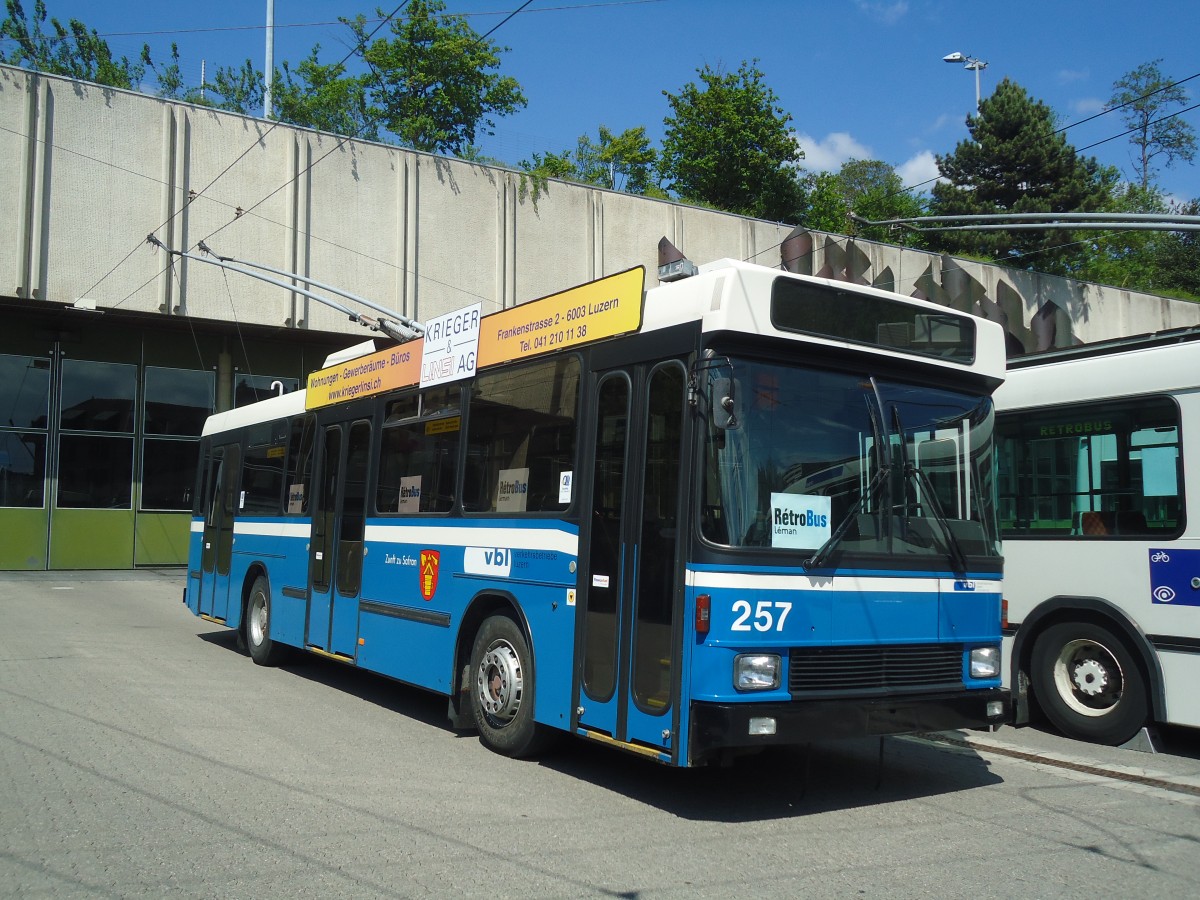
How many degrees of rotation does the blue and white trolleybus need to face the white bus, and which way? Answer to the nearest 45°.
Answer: approximately 90° to its left

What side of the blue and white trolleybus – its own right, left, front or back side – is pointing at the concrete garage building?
back

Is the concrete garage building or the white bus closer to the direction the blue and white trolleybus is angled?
the white bus

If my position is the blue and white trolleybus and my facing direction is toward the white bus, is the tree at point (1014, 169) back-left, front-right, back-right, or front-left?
front-left

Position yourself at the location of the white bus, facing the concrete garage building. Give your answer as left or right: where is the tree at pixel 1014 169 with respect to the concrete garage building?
right

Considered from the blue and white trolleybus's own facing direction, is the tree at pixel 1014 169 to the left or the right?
on its left

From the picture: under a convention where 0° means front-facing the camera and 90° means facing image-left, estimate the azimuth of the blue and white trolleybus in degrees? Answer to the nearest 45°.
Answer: approximately 315°

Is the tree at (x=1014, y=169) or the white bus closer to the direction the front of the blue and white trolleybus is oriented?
the white bus
